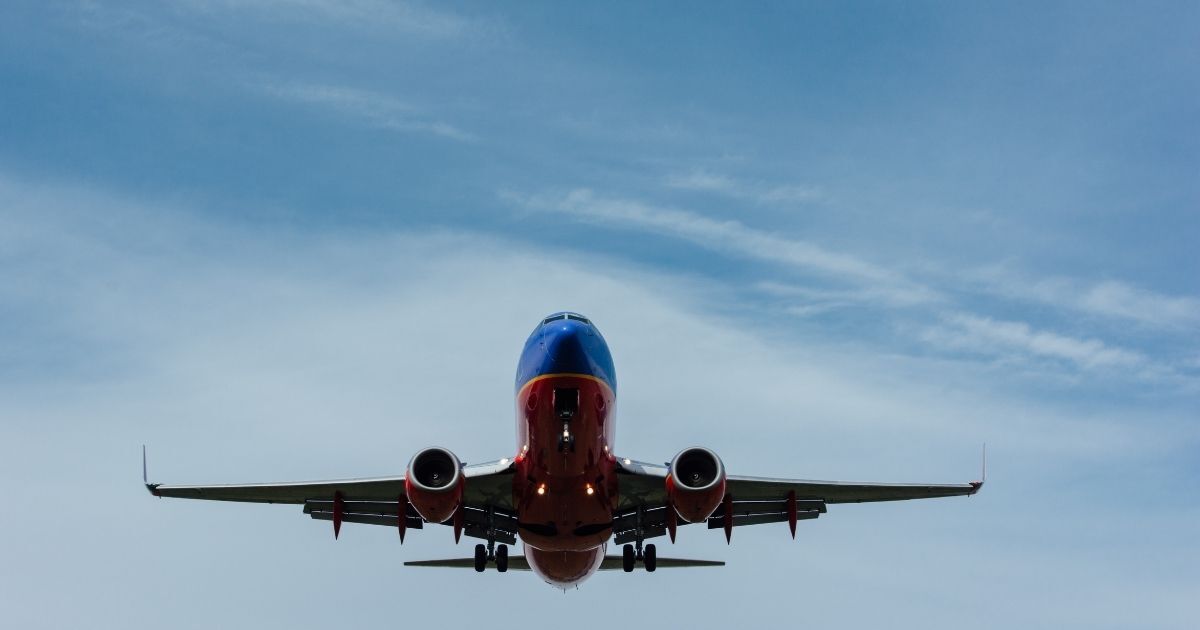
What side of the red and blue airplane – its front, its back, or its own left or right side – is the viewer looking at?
front
